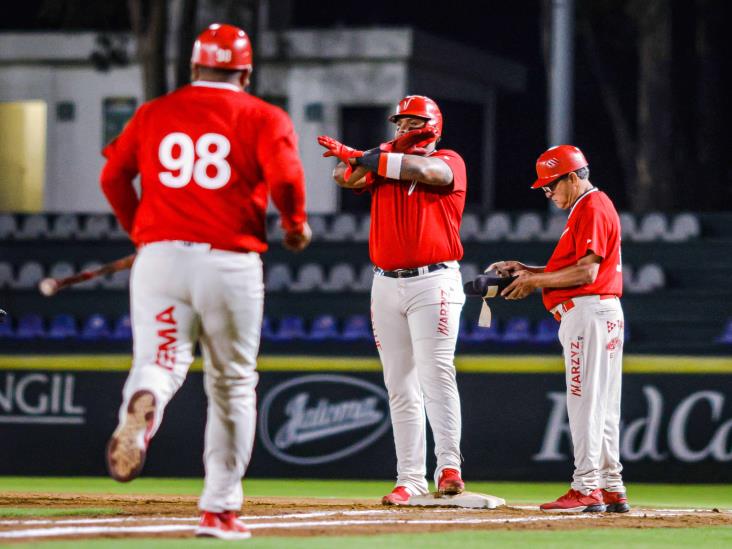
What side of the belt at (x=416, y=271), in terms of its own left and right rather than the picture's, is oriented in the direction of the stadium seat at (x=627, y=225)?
back

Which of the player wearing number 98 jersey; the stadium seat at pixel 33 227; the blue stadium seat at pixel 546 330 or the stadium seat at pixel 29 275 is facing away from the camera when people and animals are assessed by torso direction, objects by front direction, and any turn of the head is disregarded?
the player wearing number 98 jersey

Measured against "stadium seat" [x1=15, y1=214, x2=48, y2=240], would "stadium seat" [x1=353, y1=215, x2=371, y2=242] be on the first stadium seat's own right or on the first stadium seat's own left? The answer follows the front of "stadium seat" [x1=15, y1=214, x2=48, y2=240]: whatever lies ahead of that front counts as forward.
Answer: on the first stadium seat's own left

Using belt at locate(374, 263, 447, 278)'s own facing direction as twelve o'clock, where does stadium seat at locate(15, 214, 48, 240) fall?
The stadium seat is roughly at 5 o'clock from the belt.

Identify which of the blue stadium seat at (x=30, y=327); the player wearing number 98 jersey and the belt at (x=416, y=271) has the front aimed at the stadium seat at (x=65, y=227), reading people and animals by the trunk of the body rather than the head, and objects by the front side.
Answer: the player wearing number 98 jersey

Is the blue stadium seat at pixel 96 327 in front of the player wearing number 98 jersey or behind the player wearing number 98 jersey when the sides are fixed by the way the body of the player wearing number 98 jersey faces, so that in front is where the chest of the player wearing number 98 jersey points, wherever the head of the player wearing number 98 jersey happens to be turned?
in front

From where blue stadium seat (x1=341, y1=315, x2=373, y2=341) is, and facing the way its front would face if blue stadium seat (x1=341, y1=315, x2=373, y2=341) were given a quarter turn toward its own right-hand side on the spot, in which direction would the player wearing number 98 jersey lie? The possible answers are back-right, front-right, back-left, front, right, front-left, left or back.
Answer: left

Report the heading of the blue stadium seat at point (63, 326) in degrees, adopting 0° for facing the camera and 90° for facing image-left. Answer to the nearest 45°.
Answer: approximately 45°

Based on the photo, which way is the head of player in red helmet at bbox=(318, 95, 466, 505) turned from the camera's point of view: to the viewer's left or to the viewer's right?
to the viewer's left

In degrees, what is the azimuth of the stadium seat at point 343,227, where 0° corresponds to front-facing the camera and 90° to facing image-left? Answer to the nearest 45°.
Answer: approximately 45°

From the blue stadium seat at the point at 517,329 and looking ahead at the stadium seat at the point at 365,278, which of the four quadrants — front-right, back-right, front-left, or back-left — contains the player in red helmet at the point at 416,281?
back-left

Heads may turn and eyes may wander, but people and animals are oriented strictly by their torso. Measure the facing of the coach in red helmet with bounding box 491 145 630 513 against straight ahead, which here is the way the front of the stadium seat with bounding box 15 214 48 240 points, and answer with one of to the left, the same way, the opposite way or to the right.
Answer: to the right

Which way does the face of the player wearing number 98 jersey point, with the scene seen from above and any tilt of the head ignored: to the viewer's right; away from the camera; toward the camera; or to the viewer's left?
away from the camera

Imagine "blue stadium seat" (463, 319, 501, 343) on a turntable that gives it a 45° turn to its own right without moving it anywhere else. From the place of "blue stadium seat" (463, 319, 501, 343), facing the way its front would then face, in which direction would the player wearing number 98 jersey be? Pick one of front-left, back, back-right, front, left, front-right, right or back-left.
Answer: front-left

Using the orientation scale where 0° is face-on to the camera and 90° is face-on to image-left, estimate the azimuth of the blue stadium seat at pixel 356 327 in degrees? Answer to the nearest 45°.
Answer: approximately 0°

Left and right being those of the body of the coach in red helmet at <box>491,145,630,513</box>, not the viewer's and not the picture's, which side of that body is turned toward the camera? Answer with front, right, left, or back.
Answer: left

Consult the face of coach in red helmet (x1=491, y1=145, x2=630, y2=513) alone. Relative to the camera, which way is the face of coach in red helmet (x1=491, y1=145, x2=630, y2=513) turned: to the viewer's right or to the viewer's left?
to the viewer's left

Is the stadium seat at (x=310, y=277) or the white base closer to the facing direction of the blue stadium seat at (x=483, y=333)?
the white base
